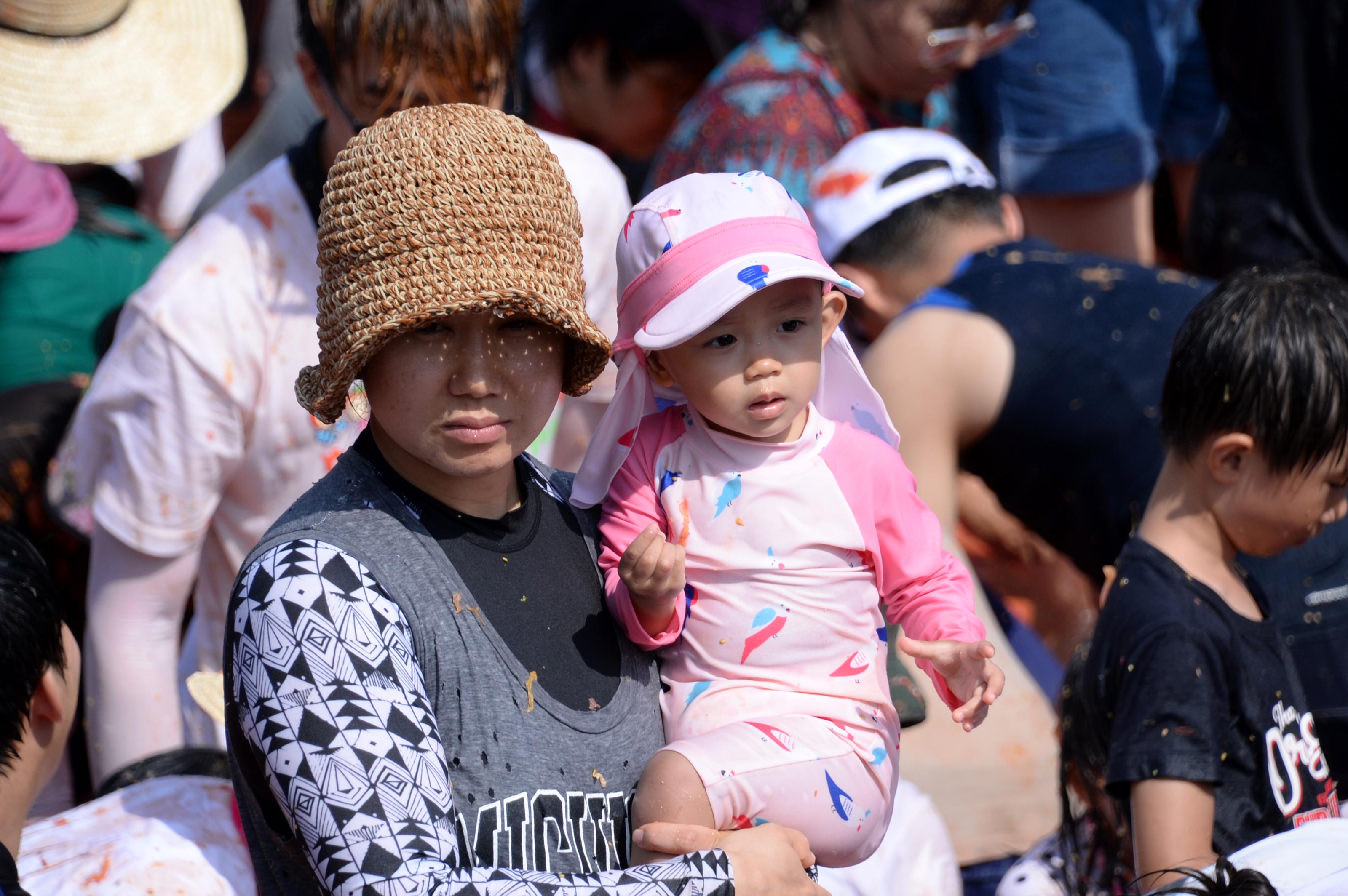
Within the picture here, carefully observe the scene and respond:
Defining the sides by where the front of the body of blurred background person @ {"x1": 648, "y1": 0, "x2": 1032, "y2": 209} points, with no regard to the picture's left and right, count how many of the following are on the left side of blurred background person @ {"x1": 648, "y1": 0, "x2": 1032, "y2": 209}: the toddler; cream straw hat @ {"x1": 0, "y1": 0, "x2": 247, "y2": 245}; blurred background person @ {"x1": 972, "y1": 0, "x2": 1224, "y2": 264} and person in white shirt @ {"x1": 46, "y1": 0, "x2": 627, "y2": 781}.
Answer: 1

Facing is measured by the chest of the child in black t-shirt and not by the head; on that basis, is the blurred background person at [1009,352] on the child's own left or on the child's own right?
on the child's own left

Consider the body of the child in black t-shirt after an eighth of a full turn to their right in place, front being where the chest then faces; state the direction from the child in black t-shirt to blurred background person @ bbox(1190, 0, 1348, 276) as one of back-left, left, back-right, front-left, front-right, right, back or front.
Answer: back-left

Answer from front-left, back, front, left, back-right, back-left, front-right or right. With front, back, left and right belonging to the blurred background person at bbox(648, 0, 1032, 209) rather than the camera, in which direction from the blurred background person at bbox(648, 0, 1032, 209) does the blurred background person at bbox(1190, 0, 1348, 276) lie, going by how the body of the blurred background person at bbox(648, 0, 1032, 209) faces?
front-left

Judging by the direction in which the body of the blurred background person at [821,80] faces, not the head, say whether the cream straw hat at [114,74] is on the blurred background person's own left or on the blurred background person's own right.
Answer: on the blurred background person's own right

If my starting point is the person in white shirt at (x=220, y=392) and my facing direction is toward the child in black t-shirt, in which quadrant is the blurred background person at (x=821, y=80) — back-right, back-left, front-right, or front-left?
front-left

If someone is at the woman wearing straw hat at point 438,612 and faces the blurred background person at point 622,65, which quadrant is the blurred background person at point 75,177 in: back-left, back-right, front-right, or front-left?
front-left

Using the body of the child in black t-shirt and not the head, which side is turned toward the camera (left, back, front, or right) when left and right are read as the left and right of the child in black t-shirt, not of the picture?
right

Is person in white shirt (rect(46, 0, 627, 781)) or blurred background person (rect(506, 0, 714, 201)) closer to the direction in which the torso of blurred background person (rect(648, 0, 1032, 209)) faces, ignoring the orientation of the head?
the person in white shirt

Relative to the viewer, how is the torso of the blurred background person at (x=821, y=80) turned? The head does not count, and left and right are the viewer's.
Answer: facing the viewer and to the right of the viewer

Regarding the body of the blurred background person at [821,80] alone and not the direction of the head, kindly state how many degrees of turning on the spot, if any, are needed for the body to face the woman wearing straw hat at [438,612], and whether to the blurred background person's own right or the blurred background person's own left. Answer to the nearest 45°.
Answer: approximately 45° to the blurred background person's own right

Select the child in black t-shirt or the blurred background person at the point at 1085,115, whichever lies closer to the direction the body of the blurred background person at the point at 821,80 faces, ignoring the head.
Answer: the child in black t-shirt

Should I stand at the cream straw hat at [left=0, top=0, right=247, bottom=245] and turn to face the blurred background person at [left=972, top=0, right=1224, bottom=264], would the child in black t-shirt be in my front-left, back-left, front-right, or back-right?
front-right

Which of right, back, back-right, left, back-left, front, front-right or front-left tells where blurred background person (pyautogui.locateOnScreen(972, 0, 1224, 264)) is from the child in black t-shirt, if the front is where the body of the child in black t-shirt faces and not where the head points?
left
